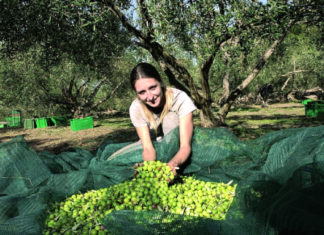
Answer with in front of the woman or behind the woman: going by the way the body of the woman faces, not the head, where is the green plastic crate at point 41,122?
behind

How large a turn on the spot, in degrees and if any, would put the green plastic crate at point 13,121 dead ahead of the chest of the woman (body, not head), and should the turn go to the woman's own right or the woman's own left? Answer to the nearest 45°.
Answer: approximately 135° to the woman's own right

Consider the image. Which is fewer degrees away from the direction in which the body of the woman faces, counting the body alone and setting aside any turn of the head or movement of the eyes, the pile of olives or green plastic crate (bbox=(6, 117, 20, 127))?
the pile of olives

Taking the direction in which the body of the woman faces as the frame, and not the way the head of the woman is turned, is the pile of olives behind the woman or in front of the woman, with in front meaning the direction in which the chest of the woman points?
in front

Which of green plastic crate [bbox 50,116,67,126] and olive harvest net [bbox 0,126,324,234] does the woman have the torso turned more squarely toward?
the olive harvest net

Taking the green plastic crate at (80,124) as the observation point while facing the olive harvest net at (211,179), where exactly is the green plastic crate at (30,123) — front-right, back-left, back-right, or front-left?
back-right

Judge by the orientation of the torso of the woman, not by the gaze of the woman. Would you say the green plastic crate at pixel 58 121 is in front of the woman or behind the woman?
behind

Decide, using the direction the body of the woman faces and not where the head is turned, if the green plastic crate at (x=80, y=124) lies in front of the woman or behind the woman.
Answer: behind

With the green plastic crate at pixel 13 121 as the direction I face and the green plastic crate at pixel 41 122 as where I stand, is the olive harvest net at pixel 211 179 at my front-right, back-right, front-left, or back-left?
back-left

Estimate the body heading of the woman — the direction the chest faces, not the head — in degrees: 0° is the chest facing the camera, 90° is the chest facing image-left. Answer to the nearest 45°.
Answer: approximately 0°

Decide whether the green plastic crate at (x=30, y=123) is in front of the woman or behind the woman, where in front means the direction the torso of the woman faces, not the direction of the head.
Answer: behind
